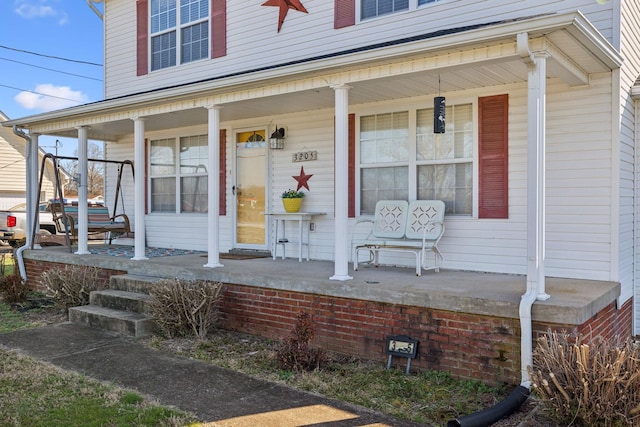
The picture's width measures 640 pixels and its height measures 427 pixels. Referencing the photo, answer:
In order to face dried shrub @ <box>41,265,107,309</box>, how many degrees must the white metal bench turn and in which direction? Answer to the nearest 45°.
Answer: approximately 45° to its right

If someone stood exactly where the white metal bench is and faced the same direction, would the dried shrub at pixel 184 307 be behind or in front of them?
in front

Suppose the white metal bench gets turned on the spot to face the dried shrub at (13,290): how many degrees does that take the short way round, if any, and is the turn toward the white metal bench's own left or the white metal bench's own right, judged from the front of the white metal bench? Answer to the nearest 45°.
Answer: approximately 45° to the white metal bench's own right

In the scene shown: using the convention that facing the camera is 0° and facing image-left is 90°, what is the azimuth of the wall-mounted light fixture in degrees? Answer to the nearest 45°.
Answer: approximately 45°

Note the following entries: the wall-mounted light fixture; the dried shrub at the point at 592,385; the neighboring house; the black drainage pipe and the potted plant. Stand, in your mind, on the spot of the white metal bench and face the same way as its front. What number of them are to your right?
3

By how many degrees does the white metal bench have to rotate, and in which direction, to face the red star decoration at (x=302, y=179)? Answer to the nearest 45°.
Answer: approximately 90° to its right

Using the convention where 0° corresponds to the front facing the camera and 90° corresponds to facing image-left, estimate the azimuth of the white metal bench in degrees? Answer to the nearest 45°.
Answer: approximately 45°

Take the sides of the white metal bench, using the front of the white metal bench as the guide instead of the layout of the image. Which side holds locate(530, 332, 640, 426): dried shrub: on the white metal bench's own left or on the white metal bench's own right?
on the white metal bench's own left

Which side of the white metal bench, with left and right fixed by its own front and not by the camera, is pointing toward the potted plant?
right

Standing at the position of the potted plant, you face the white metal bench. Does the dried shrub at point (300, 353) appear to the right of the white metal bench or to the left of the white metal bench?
right

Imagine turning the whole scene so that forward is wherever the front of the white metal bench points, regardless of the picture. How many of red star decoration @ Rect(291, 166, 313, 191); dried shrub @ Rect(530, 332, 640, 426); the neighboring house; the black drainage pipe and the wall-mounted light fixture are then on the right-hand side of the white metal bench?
3

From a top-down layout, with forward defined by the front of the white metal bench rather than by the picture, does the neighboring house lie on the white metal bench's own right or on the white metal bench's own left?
on the white metal bench's own right
